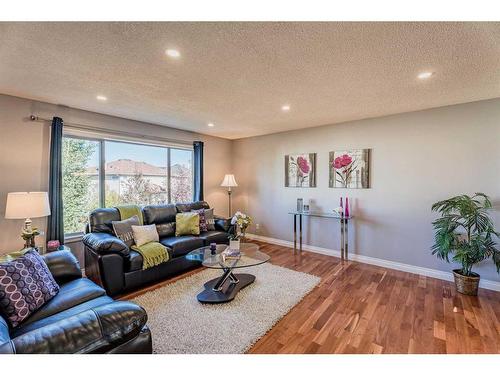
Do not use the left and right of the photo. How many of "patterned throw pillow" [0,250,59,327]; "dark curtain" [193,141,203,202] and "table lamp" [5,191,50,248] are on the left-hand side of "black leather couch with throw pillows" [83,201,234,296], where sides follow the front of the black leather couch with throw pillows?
1

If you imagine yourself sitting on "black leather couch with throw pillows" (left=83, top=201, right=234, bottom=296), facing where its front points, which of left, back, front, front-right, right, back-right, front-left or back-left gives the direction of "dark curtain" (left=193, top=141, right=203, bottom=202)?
left

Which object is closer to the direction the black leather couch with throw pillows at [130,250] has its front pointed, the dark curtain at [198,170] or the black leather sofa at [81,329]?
the black leather sofa

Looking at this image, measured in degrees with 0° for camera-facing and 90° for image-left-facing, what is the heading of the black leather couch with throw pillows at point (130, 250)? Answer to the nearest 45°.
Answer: approximately 315°

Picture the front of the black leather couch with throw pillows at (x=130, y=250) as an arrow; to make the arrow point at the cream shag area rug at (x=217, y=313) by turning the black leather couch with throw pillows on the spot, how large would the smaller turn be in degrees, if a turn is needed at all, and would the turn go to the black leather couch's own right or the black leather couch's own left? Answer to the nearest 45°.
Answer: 0° — it already faces it

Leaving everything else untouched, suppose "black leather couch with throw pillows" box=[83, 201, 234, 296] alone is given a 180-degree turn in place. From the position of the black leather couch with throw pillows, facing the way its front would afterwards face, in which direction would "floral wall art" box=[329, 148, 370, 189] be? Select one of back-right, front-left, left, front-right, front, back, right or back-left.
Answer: back-right

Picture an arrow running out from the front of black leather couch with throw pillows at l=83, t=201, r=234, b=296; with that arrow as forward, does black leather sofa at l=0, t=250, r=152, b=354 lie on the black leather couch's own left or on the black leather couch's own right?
on the black leather couch's own right
